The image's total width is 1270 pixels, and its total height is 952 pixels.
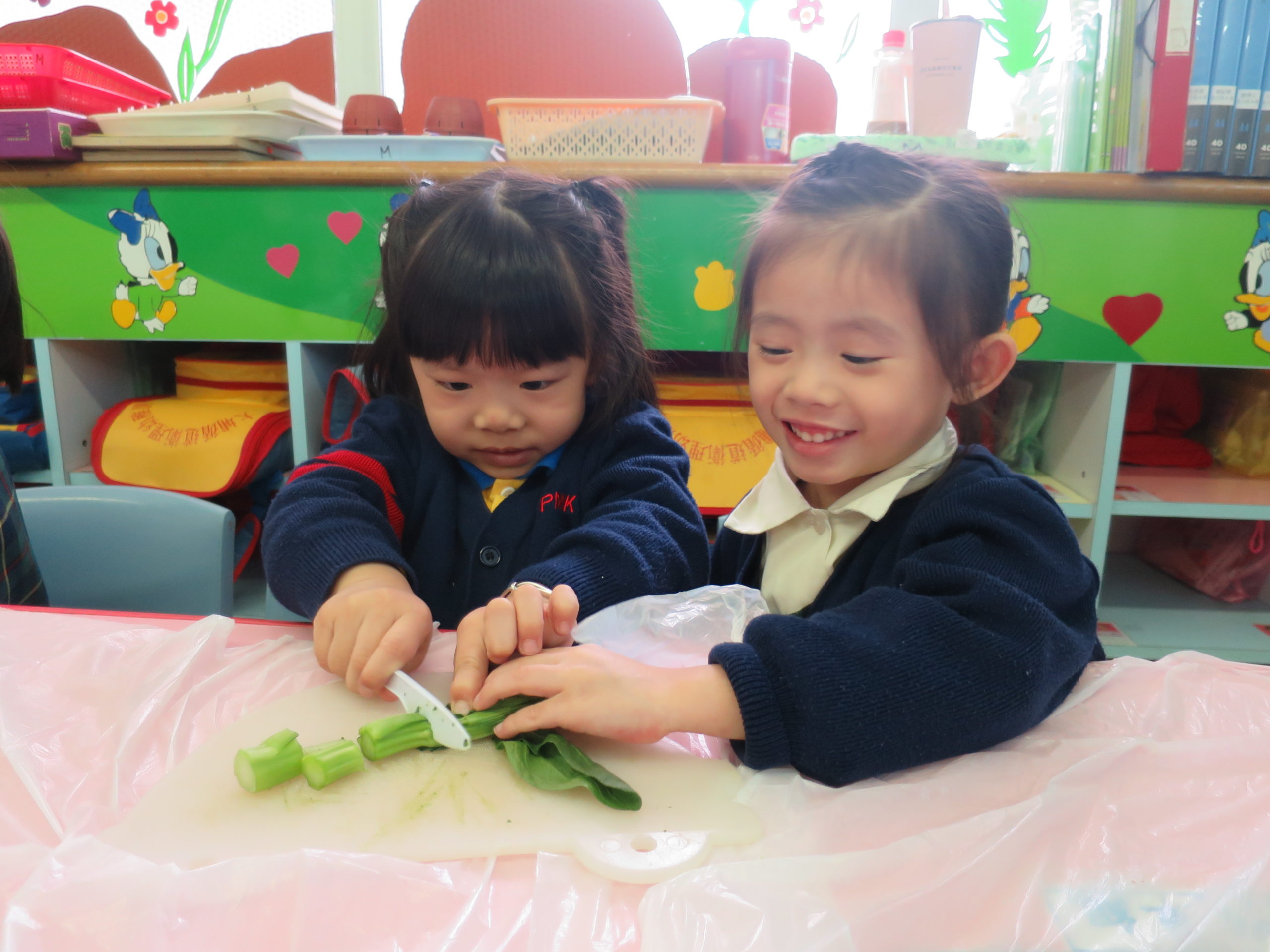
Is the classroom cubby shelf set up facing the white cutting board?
yes

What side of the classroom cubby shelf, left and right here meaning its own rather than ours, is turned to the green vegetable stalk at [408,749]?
front

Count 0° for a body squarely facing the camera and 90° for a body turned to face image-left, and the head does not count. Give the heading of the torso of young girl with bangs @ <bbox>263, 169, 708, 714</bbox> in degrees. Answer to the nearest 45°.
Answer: approximately 0°

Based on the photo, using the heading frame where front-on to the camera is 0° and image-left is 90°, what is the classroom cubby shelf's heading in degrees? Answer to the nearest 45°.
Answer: approximately 0°

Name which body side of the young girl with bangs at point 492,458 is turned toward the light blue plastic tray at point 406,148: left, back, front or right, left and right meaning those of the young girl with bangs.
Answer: back

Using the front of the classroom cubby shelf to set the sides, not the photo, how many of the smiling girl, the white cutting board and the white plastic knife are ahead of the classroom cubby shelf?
3

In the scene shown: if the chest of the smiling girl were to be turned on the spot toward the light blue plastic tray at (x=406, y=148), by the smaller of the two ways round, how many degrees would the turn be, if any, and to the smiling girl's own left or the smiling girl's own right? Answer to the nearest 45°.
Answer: approximately 90° to the smiling girl's own right

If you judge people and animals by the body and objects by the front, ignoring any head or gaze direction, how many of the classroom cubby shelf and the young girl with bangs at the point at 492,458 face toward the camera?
2

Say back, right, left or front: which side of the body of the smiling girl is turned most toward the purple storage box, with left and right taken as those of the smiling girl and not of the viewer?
right
